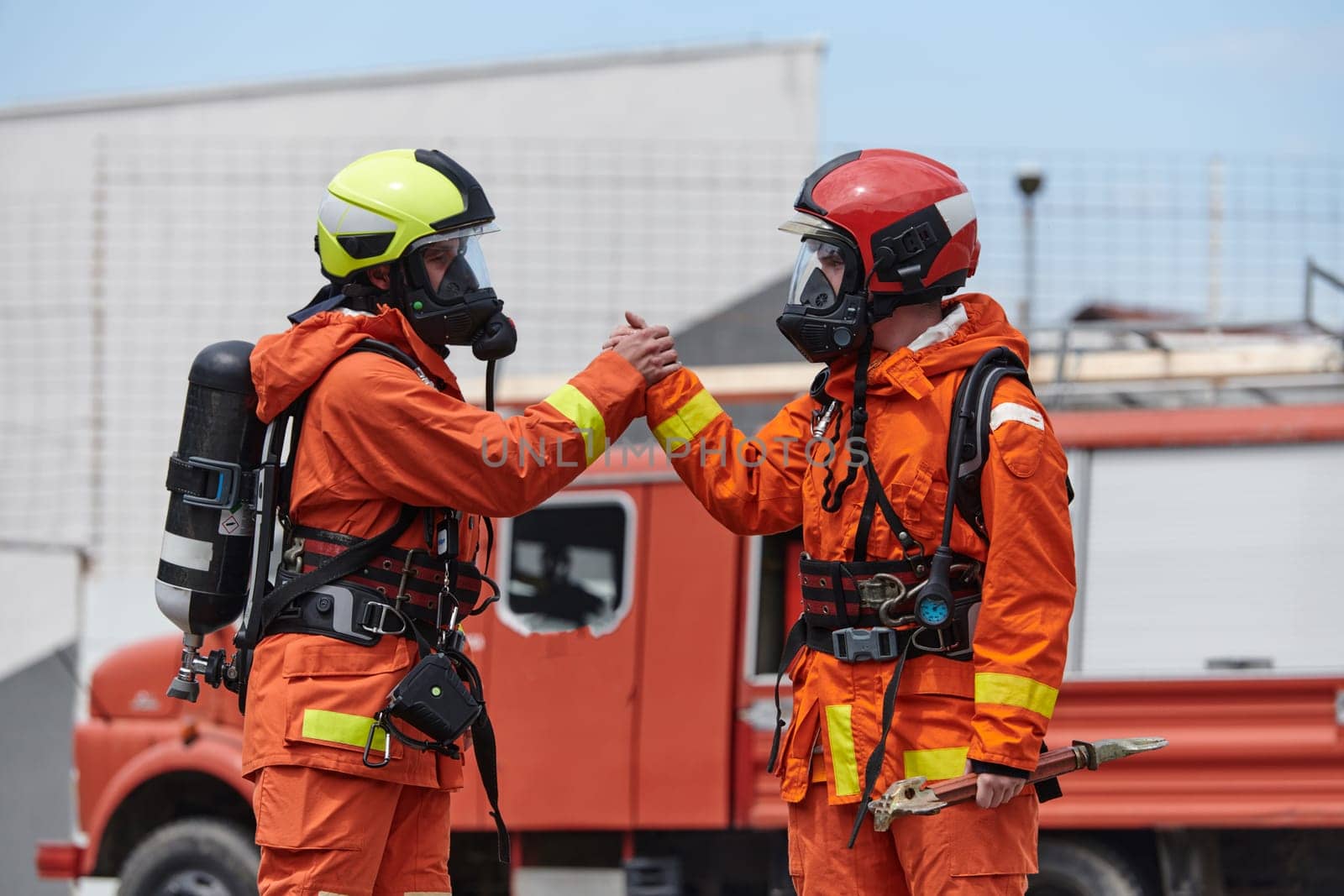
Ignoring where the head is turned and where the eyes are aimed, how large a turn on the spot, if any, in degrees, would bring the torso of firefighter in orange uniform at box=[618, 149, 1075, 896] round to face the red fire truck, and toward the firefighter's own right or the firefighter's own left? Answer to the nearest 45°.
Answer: approximately 135° to the firefighter's own right

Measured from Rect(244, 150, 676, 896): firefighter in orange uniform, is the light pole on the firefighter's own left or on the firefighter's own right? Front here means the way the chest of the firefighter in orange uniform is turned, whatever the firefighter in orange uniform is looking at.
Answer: on the firefighter's own left

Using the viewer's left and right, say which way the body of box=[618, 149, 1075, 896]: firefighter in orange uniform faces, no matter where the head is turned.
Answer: facing the viewer and to the left of the viewer

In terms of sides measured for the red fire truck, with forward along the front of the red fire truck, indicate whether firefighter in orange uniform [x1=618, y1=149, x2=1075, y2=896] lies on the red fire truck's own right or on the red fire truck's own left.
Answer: on the red fire truck's own left

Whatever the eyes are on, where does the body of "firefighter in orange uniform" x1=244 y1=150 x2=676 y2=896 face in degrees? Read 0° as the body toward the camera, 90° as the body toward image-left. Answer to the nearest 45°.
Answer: approximately 270°

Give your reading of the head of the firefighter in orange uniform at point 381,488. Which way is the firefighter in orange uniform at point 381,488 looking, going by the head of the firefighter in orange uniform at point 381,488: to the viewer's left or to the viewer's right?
to the viewer's right

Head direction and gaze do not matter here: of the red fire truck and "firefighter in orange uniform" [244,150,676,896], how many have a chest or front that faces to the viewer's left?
1

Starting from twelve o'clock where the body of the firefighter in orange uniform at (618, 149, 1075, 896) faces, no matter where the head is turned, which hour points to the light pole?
The light pole is roughly at 5 o'clock from the firefighter in orange uniform.

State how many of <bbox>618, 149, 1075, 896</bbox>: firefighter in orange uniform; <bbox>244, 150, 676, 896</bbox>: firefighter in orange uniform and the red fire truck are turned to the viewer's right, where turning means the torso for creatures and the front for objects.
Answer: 1

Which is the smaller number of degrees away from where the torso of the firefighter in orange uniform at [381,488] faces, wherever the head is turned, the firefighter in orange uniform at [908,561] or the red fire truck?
the firefighter in orange uniform

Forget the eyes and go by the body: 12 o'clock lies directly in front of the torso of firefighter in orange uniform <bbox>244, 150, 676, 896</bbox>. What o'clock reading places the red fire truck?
The red fire truck is roughly at 10 o'clock from the firefighter in orange uniform.

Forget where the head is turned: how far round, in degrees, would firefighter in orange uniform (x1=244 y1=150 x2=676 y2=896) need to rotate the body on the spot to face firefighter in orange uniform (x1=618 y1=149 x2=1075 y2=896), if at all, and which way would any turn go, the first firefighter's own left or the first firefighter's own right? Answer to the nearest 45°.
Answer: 0° — they already face them

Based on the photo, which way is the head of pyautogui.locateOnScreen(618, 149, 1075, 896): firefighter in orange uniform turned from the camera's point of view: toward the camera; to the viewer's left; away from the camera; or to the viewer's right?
to the viewer's left

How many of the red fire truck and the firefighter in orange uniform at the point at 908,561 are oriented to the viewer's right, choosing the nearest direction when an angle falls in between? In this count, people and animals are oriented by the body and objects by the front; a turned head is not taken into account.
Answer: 0

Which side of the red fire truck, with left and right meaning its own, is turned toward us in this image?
left

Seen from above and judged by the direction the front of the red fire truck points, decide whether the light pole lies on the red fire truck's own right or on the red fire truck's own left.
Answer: on the red fire truck's own right
